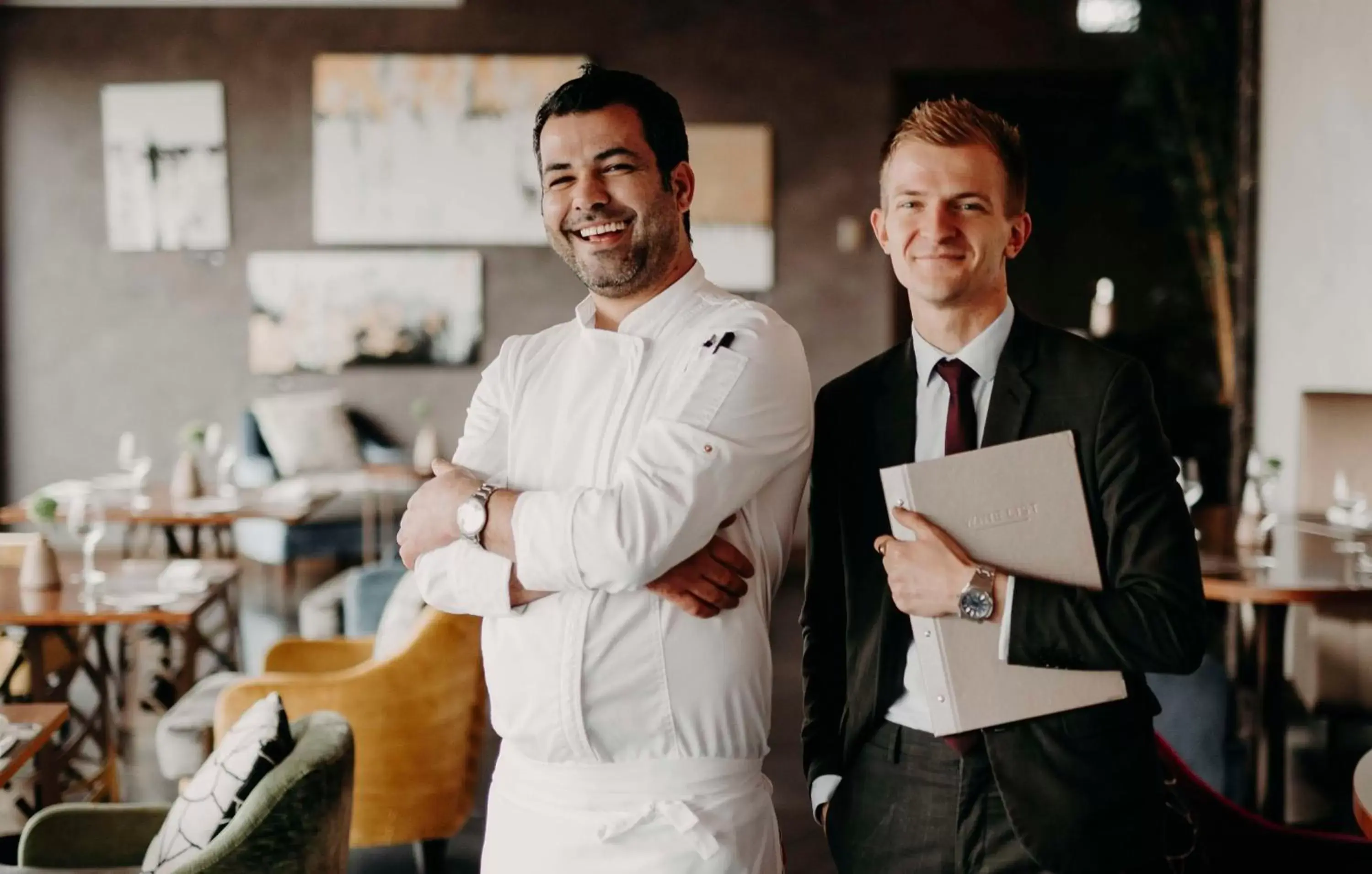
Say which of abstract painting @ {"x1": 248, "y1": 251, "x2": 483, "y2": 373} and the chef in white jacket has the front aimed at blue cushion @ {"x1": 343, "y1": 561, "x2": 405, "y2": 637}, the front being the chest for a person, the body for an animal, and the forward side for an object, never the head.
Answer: the abstract painting

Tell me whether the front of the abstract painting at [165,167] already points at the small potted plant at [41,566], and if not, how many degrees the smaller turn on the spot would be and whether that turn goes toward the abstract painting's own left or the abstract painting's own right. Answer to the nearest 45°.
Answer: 0° — it already faces it

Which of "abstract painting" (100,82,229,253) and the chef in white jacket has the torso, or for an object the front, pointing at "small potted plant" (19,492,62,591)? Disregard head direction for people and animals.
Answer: the abstract painting

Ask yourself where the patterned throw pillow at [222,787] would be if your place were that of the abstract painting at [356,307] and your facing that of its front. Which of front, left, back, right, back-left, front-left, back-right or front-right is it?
front

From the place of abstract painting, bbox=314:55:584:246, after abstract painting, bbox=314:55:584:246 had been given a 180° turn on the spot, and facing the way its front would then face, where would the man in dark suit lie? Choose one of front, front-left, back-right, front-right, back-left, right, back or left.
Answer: back

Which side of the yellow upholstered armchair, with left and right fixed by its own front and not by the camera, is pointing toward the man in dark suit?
left

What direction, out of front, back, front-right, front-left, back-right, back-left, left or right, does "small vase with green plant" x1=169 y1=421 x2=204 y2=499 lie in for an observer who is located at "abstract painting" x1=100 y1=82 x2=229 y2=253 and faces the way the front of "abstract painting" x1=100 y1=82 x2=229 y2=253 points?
front

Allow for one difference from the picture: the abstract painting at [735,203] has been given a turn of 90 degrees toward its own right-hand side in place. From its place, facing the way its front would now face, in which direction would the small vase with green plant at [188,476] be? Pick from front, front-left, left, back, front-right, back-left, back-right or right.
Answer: front-left

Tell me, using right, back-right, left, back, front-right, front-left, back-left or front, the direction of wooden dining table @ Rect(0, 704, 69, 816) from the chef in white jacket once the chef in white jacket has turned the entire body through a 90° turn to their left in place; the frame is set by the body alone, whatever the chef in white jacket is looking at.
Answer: back

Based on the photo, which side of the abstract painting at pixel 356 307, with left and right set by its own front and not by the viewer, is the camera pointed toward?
front

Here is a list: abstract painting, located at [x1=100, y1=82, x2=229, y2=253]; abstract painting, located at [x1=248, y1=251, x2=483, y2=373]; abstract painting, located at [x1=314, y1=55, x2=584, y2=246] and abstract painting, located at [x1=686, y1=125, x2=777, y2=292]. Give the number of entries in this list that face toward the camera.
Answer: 4

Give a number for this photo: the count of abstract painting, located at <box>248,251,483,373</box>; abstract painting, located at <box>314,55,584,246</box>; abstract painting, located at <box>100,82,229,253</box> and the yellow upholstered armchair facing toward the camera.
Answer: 3

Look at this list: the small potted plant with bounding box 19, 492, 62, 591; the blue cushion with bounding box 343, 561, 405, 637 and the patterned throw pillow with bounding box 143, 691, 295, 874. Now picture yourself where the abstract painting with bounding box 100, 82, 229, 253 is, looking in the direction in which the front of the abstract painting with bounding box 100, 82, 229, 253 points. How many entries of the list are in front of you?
3

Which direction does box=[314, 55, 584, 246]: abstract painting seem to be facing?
toward the camera
